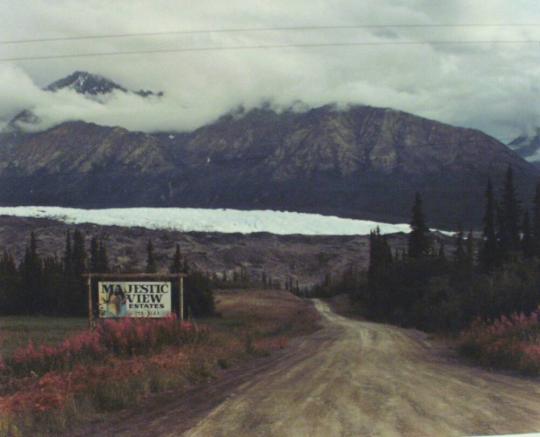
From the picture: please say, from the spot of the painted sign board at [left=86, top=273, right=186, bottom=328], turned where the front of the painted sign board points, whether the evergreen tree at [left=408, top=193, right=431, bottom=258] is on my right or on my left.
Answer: on my left

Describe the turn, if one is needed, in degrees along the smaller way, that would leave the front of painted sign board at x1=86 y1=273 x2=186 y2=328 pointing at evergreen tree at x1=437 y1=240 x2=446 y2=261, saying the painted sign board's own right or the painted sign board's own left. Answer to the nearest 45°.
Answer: approximately 135° to the painted sign board's own left

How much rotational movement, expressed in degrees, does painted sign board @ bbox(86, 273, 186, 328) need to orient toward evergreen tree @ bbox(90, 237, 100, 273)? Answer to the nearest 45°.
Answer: approximately 180°

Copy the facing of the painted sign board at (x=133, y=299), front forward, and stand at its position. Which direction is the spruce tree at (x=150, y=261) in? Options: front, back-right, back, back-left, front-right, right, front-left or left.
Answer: back

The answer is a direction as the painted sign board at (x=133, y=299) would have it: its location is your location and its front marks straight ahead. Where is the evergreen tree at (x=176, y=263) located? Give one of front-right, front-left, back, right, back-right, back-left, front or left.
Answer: back

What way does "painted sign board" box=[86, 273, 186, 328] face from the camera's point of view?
toward the camera

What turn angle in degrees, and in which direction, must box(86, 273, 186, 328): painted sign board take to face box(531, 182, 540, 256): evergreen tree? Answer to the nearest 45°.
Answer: approximately 135° to its left

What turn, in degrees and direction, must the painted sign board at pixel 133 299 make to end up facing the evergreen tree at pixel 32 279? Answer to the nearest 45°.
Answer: approximately 135° to its right

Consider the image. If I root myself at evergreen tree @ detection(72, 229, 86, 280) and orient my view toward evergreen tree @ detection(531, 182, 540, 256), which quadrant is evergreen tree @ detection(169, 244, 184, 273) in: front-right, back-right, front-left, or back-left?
front-left

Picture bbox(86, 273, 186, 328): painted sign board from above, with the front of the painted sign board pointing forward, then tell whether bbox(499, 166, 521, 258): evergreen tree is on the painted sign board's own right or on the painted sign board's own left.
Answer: on the painted sign board's own left

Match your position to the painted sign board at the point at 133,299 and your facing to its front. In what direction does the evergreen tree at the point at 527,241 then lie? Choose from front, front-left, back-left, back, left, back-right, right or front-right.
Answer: back-left
